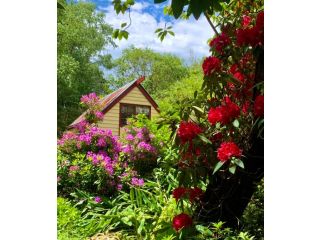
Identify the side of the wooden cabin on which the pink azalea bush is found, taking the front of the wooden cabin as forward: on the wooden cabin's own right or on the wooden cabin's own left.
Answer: on the wooden cabin's own right

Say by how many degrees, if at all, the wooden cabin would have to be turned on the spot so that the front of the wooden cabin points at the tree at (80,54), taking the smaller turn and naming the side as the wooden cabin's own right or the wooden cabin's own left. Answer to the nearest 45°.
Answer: approximately 180°

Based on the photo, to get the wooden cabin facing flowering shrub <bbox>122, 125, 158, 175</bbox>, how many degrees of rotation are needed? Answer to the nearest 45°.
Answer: approximately 45° to its right

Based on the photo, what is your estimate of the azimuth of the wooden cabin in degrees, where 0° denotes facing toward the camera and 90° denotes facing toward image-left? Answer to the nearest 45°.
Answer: approximately 315°

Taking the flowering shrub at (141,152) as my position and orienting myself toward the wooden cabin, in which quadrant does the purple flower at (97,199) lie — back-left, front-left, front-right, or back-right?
back-left

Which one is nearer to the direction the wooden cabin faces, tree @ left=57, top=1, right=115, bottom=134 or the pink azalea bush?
the pink azalea bush
